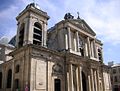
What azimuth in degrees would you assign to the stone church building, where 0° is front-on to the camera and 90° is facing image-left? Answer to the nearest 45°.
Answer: approximately 315°
